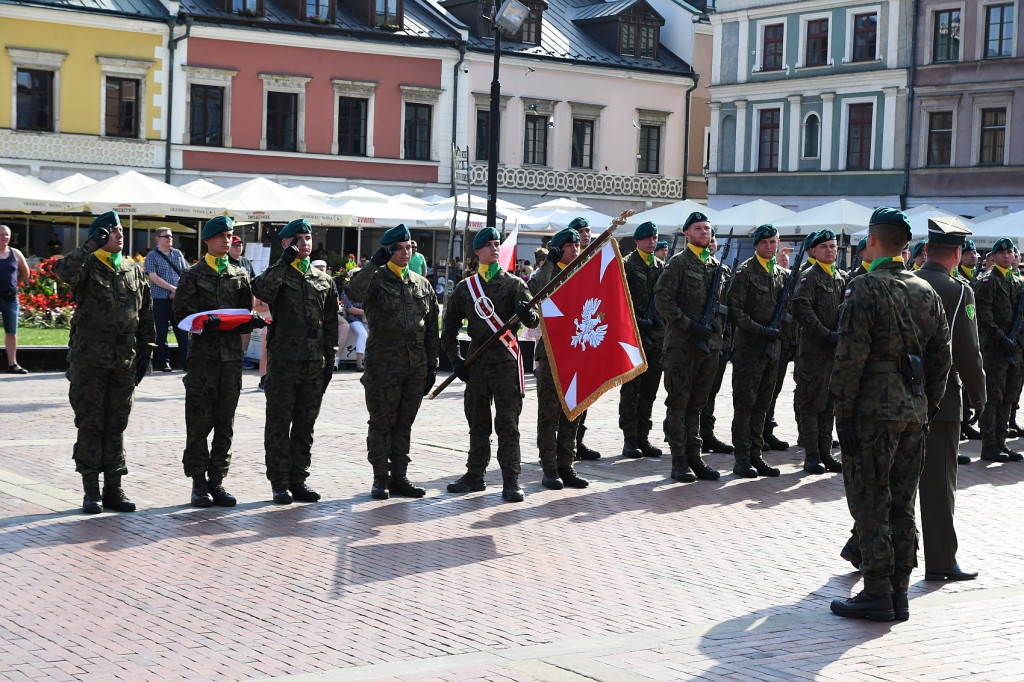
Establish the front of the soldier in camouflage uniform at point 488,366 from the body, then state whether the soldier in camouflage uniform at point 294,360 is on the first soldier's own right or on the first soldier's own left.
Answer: on the first soldier's own right

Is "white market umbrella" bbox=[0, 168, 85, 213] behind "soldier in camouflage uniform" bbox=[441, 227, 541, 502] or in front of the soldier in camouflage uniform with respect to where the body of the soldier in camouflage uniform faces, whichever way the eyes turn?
behind

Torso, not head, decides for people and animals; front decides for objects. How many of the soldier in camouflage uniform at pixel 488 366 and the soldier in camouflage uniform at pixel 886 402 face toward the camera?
1

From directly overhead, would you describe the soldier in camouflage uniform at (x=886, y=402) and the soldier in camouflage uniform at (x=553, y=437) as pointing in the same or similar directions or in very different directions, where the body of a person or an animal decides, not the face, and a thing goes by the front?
very different directions

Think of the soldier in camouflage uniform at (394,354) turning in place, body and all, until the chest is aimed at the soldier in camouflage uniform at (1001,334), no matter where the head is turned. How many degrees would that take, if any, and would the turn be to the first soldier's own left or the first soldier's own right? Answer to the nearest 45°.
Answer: approximately 90° to the first soldier's own left

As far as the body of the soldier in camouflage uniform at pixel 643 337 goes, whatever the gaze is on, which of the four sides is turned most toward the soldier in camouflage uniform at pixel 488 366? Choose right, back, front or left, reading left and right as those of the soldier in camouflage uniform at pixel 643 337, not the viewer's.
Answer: right

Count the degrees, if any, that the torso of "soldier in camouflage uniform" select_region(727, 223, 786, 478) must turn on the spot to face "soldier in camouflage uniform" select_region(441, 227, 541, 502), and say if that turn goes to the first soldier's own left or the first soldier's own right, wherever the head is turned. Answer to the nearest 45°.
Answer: approximately 90° to the first soldier's own right

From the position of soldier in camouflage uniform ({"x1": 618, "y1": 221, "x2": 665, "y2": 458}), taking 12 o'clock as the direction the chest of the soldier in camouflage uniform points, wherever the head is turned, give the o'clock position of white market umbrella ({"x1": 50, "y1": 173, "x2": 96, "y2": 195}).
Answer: The white market umbrella is roughly at 6 o'clock from the soldier in camouflage uniform.

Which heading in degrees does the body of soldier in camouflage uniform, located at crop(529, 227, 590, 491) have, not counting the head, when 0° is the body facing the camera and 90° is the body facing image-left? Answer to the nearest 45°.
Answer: approximately 315°

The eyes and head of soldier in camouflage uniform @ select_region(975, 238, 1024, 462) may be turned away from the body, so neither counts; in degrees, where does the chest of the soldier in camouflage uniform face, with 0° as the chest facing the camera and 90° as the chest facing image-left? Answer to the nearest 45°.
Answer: approximately 315°

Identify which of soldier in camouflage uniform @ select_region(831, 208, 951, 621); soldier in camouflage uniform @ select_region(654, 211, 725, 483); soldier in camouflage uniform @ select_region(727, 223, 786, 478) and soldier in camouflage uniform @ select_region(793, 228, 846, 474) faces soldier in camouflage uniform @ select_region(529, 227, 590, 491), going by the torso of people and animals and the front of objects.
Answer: soldier in camouflage uniform @ select_region(831, 208, 951, 621)

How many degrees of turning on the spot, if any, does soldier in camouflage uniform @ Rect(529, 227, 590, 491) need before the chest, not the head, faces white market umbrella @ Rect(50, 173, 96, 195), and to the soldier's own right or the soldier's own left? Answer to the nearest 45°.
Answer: approximately 180°

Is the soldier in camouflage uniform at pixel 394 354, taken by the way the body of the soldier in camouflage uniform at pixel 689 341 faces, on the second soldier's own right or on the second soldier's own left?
on the second soldier's own right
